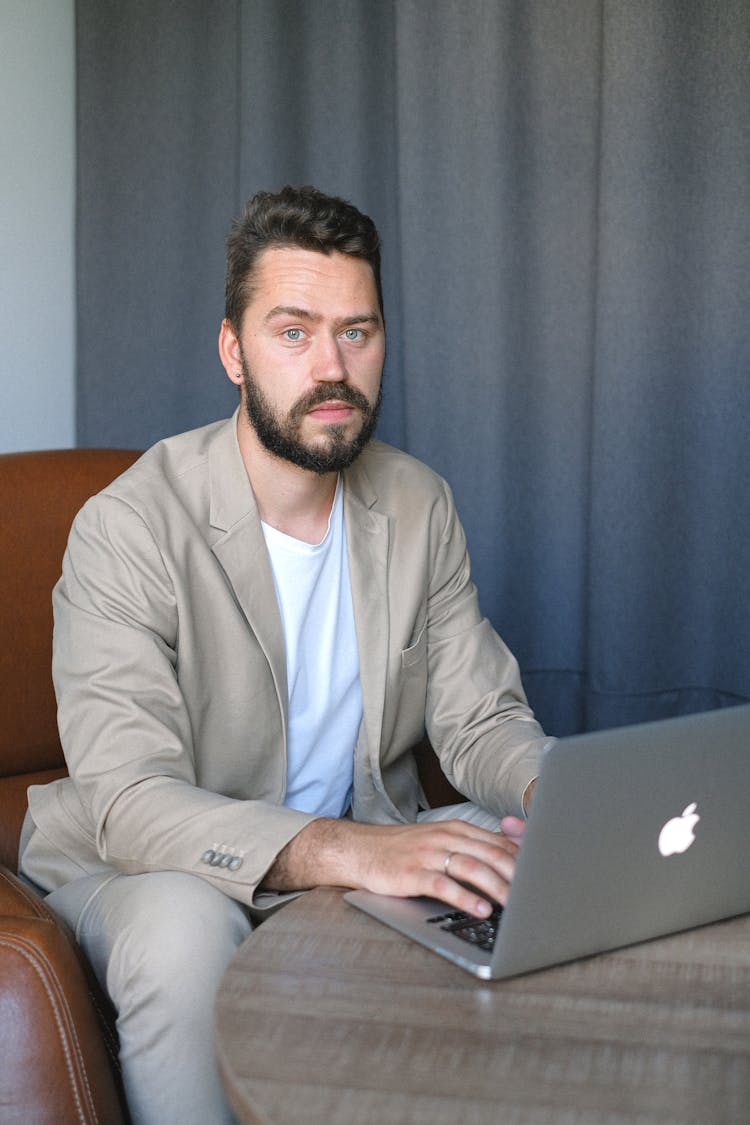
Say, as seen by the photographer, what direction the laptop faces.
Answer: facing away from the viewer and to the left of the viewer

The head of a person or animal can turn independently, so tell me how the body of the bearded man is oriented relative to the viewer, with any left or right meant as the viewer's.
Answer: facing the viewer and to the right of the viewer

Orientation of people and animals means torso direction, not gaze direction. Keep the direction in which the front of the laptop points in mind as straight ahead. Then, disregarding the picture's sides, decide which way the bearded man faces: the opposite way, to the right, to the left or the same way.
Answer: the opposite way

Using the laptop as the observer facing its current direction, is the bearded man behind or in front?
in front

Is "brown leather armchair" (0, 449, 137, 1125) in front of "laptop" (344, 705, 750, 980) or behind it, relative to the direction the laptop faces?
in front

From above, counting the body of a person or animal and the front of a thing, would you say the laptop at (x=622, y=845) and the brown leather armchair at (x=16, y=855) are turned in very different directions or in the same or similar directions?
very different directions
